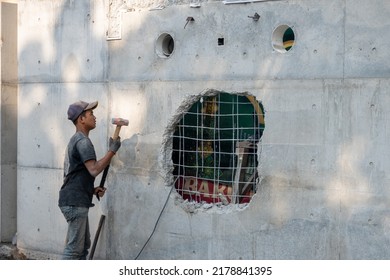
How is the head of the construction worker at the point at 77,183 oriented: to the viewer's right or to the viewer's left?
to the viewer's right

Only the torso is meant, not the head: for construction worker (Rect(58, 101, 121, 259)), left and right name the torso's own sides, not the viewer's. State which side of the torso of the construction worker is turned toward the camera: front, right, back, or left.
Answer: right
